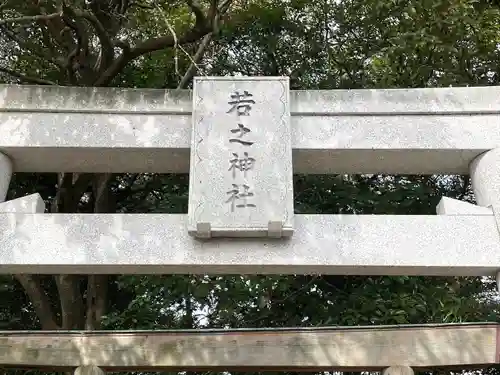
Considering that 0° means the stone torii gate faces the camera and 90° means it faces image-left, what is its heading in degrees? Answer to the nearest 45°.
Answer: approximately 0°

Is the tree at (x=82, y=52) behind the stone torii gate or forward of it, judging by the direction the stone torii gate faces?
behind
